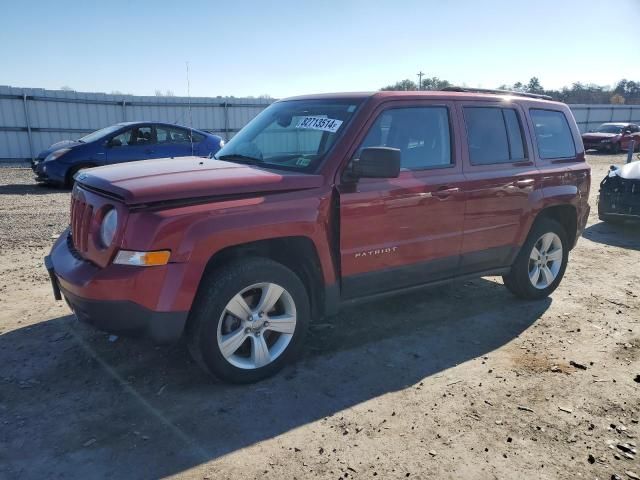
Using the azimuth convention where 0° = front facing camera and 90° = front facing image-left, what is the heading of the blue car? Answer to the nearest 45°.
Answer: approximately 45°

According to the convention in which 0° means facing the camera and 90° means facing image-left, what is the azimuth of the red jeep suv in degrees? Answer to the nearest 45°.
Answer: approximately 45°

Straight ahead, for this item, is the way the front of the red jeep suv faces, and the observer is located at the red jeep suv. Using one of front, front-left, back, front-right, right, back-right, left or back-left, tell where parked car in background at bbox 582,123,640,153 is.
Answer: back

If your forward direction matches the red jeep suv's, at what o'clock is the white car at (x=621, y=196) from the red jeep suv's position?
The white car is roughly at 6 o'clock from the red jeep suv.

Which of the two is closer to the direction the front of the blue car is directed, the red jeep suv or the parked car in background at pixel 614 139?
the red jeep suv

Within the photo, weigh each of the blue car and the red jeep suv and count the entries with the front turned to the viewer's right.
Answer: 0

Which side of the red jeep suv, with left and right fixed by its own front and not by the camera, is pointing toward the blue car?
right

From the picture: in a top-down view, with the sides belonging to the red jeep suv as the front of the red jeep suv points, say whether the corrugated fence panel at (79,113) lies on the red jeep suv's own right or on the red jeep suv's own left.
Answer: on the red jeep suv's own right
